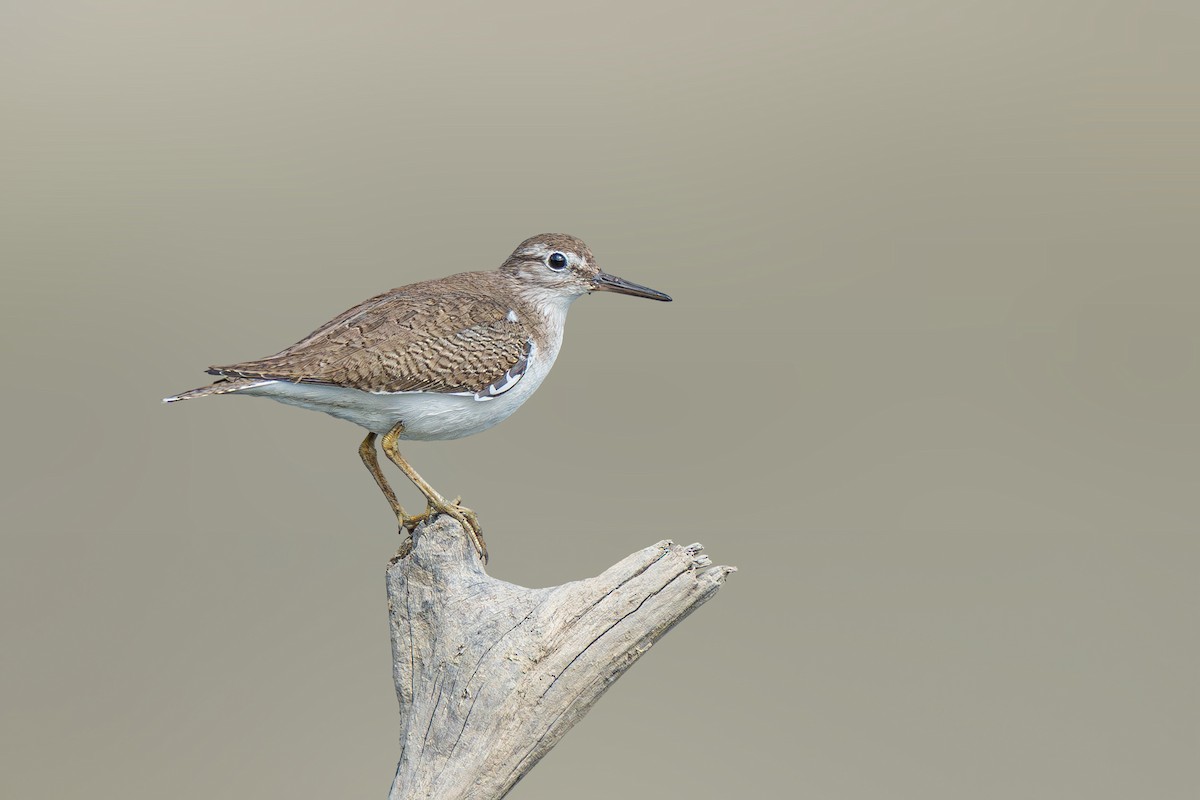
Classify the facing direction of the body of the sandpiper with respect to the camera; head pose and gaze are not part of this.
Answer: to the viewer's right
